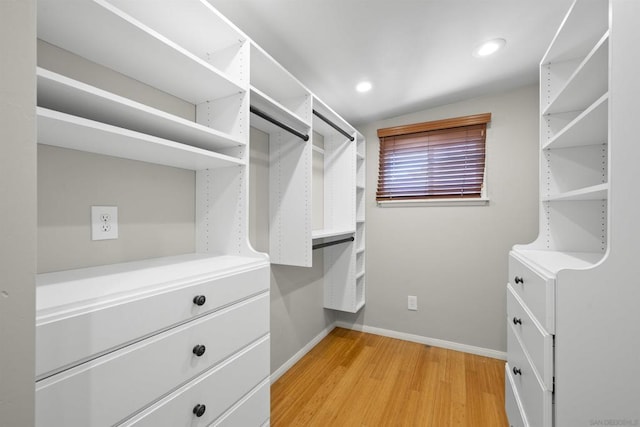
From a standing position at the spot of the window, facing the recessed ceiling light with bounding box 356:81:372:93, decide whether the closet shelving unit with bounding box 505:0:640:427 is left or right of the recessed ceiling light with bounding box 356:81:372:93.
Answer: left

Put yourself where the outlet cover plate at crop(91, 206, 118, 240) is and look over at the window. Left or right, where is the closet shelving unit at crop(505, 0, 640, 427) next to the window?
right

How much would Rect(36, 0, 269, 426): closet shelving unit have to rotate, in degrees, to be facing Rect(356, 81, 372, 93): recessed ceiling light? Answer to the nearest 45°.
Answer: approximately 45° to its left

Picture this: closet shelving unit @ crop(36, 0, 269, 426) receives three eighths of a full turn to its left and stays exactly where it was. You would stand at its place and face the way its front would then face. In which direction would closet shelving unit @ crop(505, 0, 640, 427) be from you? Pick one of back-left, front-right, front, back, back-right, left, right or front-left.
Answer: back-right

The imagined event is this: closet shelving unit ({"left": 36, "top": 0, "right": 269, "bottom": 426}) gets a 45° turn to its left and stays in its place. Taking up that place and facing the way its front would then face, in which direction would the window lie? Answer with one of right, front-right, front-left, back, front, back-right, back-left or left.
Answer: front

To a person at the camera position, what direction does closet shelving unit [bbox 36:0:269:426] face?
facing the viewer and to the right of the viewer

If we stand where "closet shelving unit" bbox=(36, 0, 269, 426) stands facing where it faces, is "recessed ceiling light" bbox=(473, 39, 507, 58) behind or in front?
in front

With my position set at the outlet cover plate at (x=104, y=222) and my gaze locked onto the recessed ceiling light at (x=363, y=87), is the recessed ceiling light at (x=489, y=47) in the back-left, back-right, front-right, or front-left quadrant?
front-right
